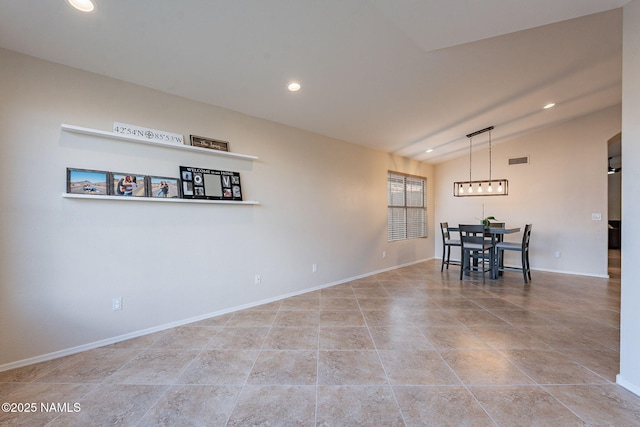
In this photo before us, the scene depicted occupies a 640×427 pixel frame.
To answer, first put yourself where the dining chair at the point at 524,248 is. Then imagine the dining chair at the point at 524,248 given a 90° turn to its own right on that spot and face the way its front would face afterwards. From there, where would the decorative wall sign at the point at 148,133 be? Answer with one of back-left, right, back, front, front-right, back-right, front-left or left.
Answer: back-left

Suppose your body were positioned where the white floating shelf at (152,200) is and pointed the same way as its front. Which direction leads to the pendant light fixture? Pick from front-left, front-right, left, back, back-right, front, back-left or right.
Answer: left

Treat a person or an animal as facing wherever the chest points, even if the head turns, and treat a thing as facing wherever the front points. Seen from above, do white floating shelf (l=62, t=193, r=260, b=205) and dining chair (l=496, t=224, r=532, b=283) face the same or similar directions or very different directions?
very different directions

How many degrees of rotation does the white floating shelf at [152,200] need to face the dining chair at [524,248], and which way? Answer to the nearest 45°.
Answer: approximately 90° to its left

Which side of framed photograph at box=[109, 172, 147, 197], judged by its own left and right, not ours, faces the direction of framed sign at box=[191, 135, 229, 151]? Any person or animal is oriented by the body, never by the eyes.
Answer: left

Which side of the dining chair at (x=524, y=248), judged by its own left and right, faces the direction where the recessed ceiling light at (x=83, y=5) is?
left

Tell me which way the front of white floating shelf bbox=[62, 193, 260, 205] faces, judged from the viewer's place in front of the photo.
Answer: facing the viewer

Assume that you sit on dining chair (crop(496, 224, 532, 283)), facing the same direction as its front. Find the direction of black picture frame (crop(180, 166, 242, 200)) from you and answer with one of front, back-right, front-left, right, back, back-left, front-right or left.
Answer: front-left

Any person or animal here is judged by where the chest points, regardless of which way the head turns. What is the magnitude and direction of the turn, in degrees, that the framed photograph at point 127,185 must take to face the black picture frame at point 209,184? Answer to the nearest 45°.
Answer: approximately 90° to its left

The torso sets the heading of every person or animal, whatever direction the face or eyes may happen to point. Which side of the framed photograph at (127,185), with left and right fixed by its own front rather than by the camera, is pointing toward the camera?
front

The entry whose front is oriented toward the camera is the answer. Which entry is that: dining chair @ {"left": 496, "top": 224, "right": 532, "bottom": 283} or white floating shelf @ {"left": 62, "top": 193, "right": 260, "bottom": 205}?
the white floating shelf

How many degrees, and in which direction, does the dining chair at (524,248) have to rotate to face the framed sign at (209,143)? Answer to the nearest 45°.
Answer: approximately 45° to its left

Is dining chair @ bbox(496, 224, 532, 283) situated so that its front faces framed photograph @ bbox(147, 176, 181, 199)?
no

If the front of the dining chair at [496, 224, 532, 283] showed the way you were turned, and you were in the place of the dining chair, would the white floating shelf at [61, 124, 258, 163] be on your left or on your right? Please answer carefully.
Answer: on your left

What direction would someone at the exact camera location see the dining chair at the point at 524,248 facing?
facing to the left of the viewer

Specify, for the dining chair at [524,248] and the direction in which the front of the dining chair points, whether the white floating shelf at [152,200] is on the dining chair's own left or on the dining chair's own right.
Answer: on the dining chair's own left
